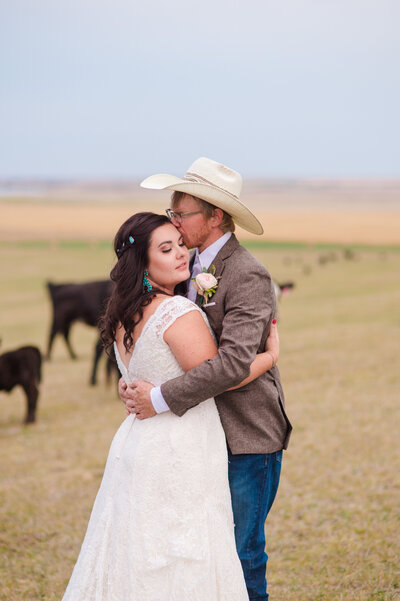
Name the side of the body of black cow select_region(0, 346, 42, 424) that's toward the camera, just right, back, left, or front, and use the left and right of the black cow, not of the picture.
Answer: left

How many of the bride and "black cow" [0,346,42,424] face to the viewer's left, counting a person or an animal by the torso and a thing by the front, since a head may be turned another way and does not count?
1

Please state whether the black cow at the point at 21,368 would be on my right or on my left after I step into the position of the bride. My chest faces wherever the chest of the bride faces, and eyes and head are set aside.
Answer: on my left

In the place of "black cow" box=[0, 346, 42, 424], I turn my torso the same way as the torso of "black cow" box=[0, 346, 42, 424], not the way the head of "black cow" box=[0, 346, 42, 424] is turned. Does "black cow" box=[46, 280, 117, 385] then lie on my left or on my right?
on my right

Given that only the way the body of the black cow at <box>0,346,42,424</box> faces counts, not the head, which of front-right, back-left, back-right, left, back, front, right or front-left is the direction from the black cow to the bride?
left
